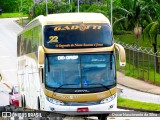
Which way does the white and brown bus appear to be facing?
toward the camera

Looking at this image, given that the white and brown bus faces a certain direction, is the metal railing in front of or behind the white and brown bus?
behind
